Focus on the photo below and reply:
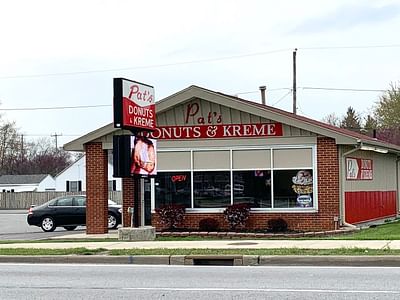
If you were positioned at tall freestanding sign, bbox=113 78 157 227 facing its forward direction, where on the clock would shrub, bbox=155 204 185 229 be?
The shrub is roughly at 8 o'clock from the tall freestanding sign.

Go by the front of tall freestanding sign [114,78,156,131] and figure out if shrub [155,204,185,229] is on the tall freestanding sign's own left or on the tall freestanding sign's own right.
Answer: on the tall freestanding sign's own left

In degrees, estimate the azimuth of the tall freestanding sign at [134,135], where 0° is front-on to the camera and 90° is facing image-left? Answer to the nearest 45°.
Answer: approximately 315°

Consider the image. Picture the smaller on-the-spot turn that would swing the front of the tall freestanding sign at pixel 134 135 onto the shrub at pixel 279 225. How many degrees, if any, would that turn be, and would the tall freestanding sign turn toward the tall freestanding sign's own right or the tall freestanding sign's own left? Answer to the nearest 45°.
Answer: approximately 90° to the tall freestanding sign's own left

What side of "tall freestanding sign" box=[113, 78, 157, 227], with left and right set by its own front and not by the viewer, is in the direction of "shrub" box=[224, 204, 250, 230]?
left

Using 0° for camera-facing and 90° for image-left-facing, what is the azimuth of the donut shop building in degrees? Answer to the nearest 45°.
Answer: approximately 0°

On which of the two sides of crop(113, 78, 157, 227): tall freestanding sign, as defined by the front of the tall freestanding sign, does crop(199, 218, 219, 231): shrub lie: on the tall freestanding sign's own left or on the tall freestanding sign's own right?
on the tall freestanding sign's own left

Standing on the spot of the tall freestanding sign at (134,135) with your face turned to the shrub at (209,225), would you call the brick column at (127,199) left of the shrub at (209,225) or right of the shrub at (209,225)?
left

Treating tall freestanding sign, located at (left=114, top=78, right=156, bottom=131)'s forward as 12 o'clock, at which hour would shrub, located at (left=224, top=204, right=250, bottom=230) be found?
The shrub is roughly at 9 o'clock from the tall freestanding sign.
